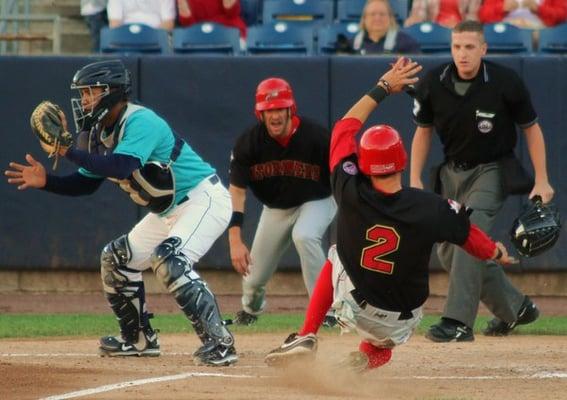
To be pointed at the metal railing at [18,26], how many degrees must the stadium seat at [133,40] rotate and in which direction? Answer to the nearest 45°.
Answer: approximately 135° to its right

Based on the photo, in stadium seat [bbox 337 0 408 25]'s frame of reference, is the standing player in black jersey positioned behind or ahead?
ahead

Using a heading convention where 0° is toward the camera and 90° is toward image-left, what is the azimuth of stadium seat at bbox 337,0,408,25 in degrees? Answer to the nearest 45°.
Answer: approximately 0°

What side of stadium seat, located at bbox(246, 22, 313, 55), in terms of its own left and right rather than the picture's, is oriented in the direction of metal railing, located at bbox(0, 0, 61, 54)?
right

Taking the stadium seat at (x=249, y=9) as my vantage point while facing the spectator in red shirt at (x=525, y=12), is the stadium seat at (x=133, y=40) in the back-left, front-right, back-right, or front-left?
back-right

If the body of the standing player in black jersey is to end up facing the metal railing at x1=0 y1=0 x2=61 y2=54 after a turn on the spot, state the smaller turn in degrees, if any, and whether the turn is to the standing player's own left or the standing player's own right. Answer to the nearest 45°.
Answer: approximately 135° to the standing player's own right

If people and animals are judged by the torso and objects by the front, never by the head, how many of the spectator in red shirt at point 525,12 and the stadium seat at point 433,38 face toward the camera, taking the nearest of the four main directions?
2

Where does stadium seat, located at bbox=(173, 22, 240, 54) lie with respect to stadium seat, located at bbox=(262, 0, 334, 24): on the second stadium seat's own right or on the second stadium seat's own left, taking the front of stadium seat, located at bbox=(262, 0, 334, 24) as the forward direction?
on the second stadium seat's own right

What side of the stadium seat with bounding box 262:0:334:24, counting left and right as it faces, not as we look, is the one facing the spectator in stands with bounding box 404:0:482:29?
left

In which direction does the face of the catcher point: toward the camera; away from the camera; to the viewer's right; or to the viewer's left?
to the viewer's left

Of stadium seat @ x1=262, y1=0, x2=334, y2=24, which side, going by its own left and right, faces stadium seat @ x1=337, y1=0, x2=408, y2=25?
left

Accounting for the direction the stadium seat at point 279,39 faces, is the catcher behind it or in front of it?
in front

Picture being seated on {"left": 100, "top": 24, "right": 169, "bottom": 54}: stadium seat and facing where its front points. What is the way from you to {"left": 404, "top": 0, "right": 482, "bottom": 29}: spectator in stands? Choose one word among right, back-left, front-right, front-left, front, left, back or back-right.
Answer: left
